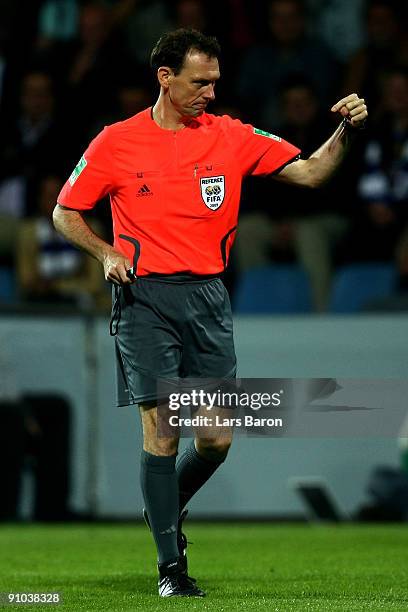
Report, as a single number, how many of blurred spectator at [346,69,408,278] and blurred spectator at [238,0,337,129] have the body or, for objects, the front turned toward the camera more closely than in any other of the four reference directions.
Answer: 2

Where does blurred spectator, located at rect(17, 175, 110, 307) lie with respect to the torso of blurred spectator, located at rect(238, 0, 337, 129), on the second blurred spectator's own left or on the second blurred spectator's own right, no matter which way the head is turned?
on the second blurred spectator's own right

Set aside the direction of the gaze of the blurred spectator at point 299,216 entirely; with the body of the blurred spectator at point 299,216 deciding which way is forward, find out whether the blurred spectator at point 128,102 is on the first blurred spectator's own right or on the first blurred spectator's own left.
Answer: on the first blurred spectator's own right

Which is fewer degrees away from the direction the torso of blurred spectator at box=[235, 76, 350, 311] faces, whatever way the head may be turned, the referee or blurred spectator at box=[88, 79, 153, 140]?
the referee

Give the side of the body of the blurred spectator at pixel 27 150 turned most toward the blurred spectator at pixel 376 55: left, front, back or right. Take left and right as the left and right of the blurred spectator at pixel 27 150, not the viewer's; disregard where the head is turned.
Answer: left

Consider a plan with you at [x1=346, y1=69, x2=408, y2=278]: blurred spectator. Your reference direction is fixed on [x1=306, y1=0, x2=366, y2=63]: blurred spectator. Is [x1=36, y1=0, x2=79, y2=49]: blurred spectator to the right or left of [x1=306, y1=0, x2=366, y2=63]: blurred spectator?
left
